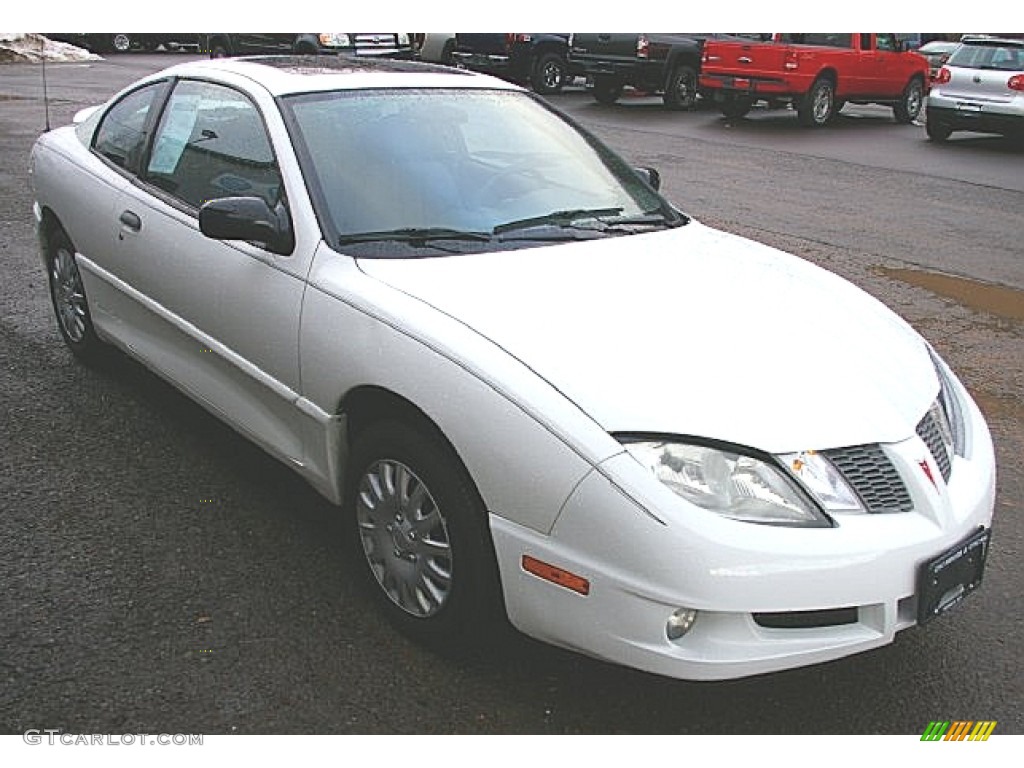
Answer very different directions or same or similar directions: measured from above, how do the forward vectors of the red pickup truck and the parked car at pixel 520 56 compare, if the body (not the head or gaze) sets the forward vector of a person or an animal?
same or similar directions

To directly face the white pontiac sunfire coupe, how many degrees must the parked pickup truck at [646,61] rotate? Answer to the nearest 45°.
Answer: approximately 135° to its right

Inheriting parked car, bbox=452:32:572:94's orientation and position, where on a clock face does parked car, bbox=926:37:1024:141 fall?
parked car, bbox=926:37:1024:141 is roughly at 3 o'clock from parked car, bbox=452:32:572:94.

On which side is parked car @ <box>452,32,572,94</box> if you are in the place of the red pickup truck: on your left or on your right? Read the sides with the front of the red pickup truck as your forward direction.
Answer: on your left

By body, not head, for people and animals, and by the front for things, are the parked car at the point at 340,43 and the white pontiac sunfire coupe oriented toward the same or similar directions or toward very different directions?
same or similar directions

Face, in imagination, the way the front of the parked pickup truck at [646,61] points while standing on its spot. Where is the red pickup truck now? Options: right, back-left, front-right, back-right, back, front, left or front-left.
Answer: right

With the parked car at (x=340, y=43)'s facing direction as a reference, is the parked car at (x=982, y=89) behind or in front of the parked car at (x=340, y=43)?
in front

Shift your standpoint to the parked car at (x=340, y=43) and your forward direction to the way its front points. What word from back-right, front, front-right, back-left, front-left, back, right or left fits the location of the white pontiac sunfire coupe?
front-right

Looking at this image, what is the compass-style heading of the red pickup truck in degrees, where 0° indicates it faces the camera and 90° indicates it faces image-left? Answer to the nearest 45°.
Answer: approximately 225°

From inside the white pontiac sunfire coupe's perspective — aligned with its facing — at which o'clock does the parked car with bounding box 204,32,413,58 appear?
The parked car is roughly at 7 o'clock from the white pontiac sunfire coupe.

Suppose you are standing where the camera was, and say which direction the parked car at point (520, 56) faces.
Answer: facing away from the viewer and to the right of the viewer

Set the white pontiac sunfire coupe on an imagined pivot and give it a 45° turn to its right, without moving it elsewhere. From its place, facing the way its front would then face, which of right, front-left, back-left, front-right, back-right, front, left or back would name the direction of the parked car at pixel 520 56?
back

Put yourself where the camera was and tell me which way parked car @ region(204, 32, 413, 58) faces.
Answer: facing the viewer and to the right of the viewer

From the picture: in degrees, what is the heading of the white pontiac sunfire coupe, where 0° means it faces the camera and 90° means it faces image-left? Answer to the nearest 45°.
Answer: approximately 315°

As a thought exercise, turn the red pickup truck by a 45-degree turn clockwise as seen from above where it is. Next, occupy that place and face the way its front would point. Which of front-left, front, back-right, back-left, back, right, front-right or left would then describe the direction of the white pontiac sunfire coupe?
right
